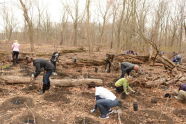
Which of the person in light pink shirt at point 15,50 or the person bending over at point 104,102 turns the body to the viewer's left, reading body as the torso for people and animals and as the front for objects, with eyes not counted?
the person bending over

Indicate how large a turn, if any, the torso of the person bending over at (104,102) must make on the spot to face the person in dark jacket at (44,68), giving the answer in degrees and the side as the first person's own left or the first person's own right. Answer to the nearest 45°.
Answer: approximately 45° to the first person's own right

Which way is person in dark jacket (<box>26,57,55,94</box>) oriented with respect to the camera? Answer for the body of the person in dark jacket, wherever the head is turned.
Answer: to the viewer's left

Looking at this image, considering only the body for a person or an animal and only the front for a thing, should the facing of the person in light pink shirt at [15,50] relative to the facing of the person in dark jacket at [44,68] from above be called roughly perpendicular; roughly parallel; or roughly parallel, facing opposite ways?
roughly perpendicular

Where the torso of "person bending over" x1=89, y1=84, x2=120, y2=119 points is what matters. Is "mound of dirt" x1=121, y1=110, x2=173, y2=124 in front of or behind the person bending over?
behind

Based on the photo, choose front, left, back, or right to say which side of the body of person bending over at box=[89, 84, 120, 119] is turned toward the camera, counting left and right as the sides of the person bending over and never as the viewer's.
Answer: left

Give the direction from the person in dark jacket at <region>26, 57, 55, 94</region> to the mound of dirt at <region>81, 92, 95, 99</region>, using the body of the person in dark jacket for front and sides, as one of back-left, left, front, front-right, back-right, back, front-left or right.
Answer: back
